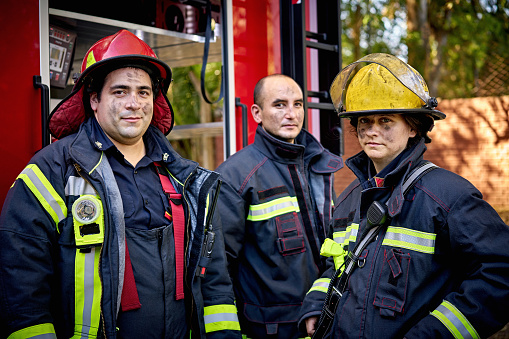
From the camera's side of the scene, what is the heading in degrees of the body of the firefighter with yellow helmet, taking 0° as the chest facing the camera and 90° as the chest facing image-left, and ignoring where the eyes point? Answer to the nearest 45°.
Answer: approximately 45°

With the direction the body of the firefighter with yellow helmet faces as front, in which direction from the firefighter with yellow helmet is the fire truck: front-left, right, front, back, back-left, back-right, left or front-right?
right

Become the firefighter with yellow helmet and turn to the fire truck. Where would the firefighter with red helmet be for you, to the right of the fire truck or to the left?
left

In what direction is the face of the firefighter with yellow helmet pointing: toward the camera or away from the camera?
toward the camera

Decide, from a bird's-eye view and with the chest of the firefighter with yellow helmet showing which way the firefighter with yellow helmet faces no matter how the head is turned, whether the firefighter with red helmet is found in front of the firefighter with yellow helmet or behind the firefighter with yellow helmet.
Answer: in front

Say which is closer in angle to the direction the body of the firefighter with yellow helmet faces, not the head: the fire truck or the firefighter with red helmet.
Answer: the firefighter with red helmet

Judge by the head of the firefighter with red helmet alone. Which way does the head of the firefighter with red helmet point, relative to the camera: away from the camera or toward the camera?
toward the camera
